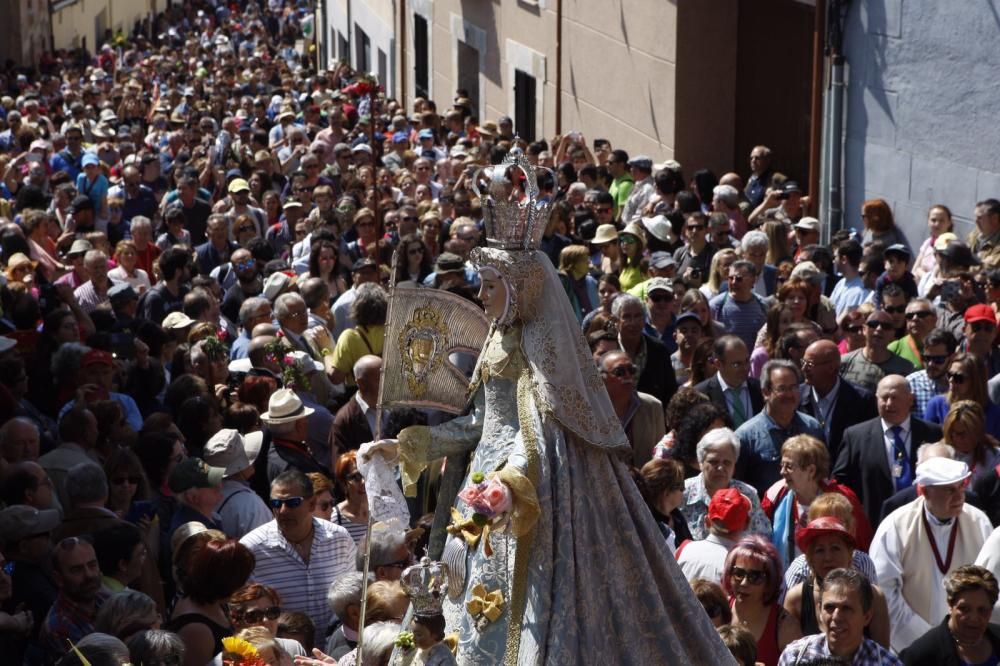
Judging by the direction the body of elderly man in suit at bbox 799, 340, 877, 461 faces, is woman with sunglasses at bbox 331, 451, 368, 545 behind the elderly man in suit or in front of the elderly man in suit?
in front

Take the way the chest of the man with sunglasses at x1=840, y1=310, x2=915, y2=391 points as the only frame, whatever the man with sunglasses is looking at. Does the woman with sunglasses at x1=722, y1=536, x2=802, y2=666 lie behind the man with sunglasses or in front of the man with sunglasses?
in front

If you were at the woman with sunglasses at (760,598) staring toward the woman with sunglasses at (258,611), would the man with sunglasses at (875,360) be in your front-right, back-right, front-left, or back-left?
back-right

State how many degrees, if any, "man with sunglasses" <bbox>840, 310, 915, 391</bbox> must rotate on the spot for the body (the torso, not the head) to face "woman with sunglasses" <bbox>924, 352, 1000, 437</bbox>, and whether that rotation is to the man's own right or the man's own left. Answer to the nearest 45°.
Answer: approximately 45° to the man's own left

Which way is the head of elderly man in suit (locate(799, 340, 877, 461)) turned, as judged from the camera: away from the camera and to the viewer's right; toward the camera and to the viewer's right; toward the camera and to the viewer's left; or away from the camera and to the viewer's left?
toward the camera and to the viewer's left
